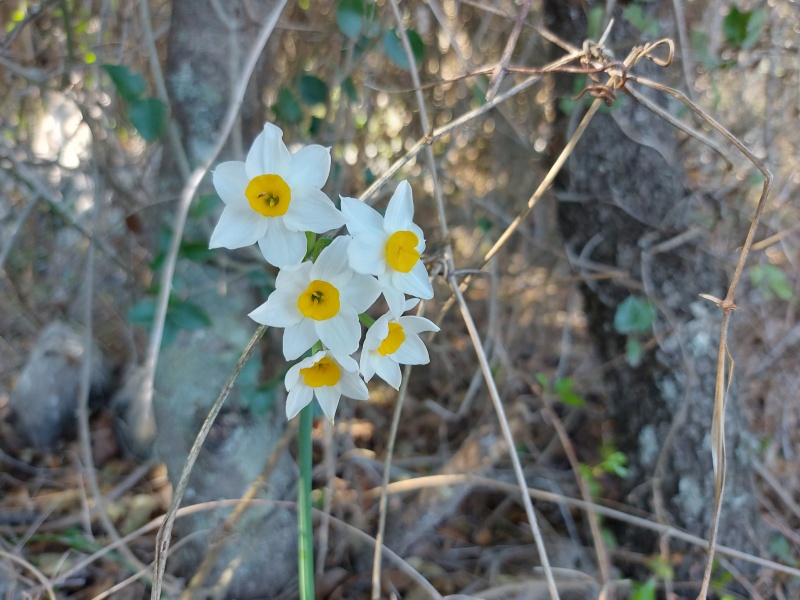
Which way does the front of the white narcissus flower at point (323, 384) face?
toward the camera

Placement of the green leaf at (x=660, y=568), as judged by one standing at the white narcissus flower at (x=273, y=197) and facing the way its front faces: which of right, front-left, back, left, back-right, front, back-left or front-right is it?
back-left

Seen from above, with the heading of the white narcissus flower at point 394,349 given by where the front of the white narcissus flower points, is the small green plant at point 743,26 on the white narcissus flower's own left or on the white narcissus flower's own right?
on the white narcissus flower's own left

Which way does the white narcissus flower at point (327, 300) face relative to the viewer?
toward the camera

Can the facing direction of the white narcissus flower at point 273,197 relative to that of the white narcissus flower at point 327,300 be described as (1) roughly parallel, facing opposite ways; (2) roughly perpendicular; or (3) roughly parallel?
roughly parallel

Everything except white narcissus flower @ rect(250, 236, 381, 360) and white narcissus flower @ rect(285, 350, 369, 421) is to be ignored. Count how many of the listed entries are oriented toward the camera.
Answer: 2

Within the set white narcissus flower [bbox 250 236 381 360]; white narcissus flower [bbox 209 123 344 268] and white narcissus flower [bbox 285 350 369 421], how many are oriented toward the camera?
3

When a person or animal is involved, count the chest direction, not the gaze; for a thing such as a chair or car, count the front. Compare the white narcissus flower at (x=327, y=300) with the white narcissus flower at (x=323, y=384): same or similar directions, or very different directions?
same or similar directions
